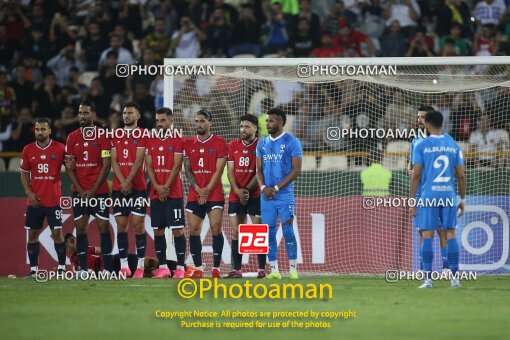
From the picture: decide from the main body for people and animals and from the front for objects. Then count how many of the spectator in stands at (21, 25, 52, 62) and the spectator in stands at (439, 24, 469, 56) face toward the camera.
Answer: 2

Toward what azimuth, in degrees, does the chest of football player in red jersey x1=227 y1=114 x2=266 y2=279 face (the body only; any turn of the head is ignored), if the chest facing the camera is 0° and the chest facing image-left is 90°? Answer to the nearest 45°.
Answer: approximately 0°

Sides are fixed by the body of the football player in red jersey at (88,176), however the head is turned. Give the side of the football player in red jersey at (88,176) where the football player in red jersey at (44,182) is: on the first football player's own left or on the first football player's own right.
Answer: on the first football player's own right

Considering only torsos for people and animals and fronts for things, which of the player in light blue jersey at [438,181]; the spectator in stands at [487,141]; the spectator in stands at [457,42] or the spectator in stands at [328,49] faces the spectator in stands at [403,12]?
the player in light blue jersey
